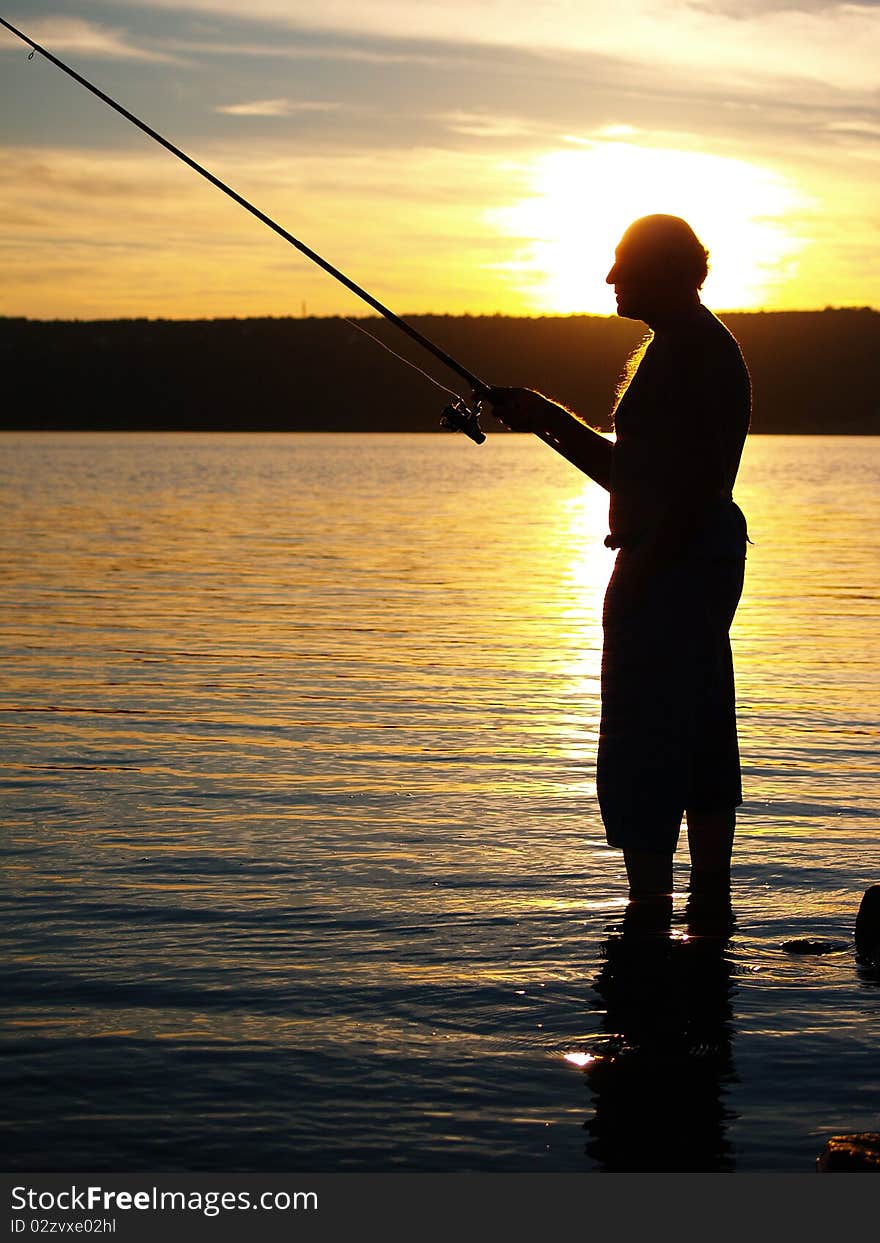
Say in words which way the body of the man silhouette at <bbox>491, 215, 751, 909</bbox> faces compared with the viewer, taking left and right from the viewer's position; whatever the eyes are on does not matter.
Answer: facing to the left of the viewer
